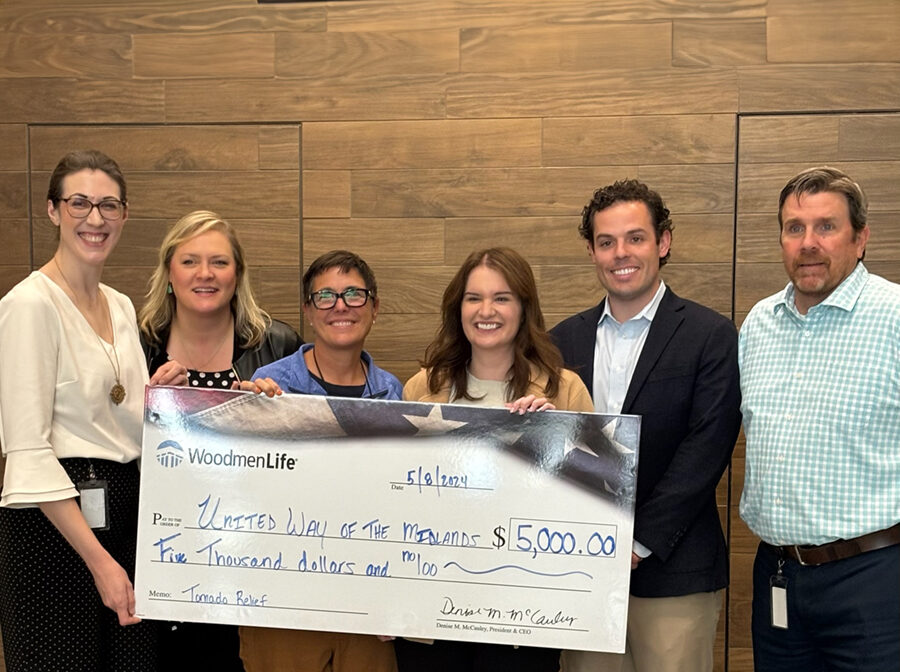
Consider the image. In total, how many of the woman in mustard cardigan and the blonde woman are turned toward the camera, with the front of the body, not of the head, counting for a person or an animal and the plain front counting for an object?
2

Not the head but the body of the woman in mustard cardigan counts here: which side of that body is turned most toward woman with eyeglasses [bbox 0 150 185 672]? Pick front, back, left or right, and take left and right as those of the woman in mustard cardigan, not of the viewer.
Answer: right

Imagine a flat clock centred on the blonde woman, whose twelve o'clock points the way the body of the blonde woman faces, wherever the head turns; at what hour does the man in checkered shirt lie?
The man in checkered shirt is roughly at 10 o'clock from the blonde woman.

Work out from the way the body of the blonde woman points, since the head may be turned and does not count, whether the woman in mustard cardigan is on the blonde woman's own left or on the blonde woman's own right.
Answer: on the blonde woman's own left

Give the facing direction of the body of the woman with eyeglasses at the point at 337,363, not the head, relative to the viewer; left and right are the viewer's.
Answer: facing the viewer

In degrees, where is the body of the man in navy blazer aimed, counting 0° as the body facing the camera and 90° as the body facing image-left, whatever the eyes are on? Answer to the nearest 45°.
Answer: approximately 45°

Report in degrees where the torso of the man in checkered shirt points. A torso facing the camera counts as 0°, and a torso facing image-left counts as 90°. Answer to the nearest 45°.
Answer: approximately 45°

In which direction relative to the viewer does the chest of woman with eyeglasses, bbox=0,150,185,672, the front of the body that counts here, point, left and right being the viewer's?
facing the viewer and to the right of the viewer

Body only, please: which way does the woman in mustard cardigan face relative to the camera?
toward the camera

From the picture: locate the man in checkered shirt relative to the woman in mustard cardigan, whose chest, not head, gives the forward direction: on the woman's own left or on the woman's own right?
on the woman's own left

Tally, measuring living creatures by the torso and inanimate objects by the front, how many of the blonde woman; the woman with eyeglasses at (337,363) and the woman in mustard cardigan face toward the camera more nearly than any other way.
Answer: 3

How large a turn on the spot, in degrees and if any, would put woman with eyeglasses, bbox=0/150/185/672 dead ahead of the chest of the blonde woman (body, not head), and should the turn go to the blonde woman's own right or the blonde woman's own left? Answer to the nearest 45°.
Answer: approximately 45° to the blonde woman's own right

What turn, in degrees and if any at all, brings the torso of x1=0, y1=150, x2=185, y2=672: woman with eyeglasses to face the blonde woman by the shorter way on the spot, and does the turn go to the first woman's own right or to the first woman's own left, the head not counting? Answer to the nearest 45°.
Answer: approximately 90° to the first woman's own left
